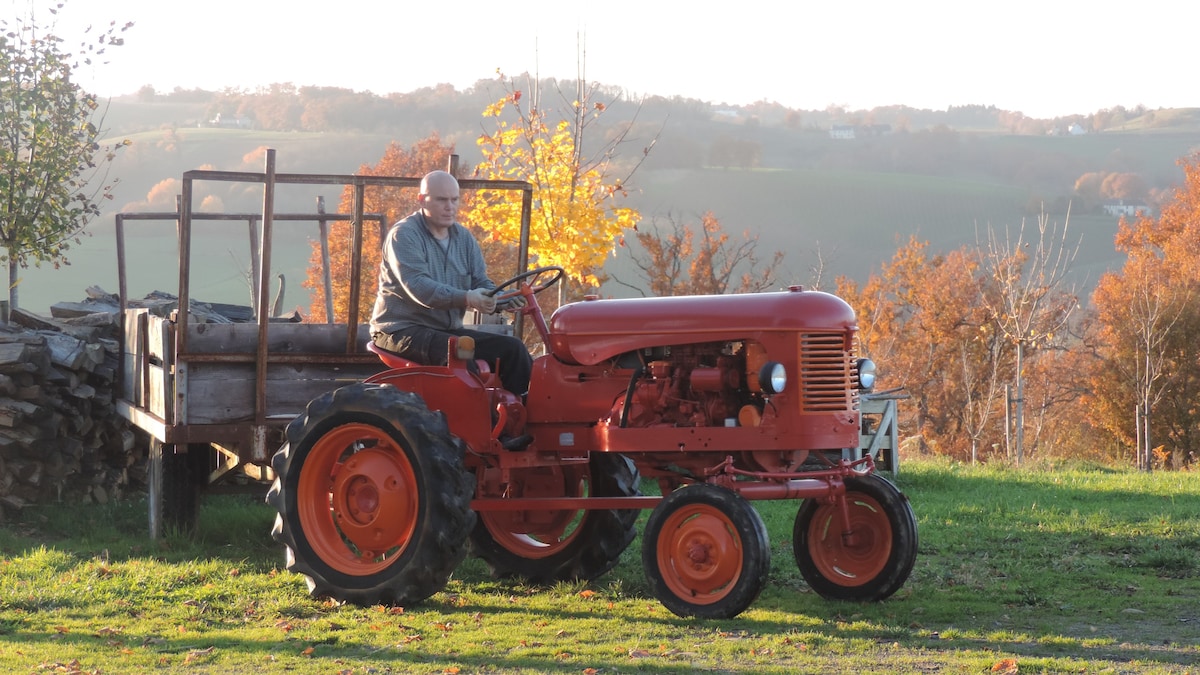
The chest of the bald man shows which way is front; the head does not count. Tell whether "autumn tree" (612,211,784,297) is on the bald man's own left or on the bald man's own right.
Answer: on the bald man's own left

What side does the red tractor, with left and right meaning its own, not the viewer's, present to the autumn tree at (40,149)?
back

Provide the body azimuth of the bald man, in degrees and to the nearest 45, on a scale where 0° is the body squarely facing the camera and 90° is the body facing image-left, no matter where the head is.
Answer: approximately 315°

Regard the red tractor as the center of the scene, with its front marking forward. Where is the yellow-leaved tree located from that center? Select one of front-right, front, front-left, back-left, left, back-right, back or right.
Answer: back-left

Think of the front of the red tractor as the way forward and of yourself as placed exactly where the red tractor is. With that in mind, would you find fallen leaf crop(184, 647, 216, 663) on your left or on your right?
on your right

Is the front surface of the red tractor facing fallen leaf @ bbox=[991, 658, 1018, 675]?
yes

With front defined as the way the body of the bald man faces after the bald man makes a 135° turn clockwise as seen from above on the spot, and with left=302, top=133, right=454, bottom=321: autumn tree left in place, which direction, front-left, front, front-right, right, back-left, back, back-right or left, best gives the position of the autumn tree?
right

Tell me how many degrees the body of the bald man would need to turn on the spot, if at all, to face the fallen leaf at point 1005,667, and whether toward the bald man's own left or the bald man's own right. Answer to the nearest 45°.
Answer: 0° — they already face it

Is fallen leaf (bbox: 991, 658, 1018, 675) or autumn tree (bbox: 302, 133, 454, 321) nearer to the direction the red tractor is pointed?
the fallen leaf

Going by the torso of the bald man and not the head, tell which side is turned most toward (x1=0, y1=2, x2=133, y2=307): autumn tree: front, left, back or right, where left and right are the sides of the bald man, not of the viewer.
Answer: back

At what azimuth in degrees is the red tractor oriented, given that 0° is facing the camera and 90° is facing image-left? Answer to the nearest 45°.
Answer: approximately 315°

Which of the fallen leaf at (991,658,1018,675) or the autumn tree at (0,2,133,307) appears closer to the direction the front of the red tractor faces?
the fallen leaf

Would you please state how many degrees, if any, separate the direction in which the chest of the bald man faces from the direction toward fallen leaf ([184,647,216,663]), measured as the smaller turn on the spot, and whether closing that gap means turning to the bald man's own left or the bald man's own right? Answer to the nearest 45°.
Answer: approximately 90° to the bald man's own right
